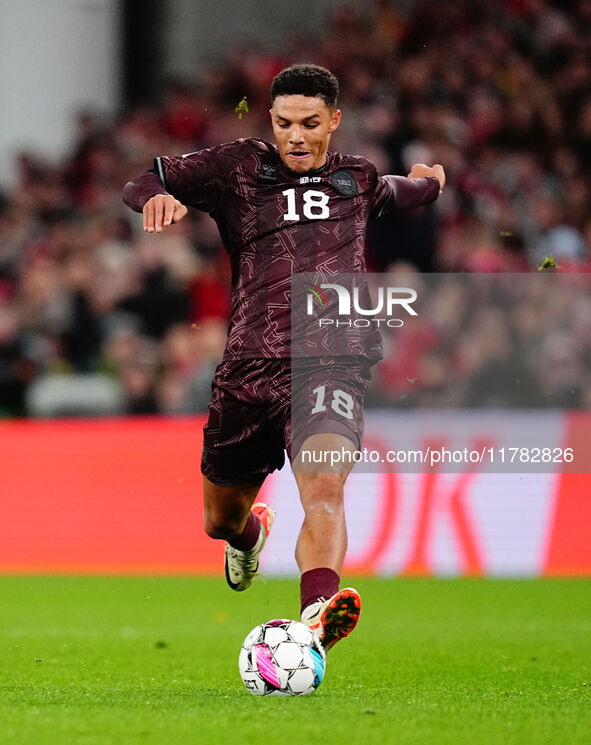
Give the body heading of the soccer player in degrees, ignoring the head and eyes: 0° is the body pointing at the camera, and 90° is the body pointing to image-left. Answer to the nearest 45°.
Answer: approximately 0°
